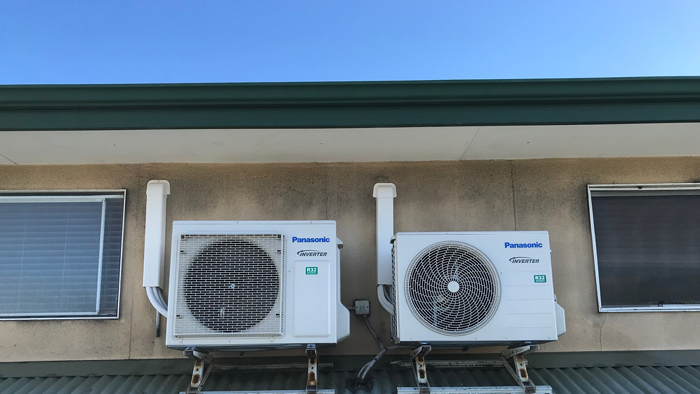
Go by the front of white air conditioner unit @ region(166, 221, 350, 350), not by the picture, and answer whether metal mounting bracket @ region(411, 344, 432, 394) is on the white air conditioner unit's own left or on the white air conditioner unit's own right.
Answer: on the white air conditioner unit's own left

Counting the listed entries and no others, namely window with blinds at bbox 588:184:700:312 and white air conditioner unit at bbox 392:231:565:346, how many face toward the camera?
2

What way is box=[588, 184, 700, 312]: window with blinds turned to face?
toward the camera

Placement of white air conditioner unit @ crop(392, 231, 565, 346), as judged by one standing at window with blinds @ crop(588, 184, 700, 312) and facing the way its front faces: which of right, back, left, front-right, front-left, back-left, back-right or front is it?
front-right

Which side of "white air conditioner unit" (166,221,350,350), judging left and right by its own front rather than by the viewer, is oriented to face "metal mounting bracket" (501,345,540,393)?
left

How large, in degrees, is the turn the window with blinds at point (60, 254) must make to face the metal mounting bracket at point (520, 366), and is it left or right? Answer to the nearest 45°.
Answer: approximately 45° to its left

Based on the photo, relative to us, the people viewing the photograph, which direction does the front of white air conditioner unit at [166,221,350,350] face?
facing the viewer

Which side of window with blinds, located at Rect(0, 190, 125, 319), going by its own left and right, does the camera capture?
front

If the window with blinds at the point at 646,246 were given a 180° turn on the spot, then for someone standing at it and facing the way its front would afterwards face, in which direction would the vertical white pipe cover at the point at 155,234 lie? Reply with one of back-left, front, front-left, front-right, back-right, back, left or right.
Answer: back-left

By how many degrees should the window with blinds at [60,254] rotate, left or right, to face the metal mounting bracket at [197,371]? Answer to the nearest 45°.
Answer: approximately 45° to its left

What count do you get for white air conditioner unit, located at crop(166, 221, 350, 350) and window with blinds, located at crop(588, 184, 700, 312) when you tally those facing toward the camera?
2

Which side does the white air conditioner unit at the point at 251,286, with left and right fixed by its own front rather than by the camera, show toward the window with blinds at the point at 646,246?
left
